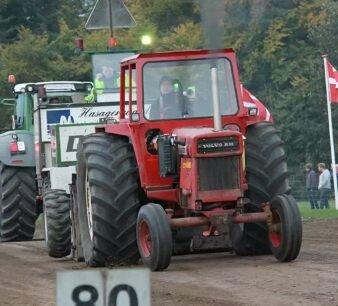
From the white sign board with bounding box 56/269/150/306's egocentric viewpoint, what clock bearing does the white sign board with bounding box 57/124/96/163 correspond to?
the white sign board with bounding box 57/124/96/163 is roughly at 6 o'clock from the white sign board with bounding box 56/269/150/306.

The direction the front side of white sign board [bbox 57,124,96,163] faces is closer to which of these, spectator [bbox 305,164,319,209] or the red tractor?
the red tractor

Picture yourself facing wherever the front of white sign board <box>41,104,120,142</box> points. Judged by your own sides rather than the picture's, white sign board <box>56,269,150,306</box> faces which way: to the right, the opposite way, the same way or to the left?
the same way

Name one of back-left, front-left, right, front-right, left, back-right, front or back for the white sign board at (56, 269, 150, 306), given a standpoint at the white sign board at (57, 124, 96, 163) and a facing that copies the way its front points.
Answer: front

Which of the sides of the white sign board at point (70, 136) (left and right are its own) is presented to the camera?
front

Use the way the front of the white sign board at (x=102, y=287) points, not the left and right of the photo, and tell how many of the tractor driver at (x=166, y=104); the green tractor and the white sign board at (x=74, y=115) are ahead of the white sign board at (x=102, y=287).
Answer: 0

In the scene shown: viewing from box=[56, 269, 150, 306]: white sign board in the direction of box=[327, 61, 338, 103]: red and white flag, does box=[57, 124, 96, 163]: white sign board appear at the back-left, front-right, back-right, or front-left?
front-left

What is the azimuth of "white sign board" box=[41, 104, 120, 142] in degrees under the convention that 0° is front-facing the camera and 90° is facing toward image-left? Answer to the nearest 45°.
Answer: approximately 0°

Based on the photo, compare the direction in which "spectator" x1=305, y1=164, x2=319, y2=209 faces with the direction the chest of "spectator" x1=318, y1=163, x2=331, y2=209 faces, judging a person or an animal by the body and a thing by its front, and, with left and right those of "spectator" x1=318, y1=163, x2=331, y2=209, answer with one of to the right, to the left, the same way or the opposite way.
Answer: the same way
